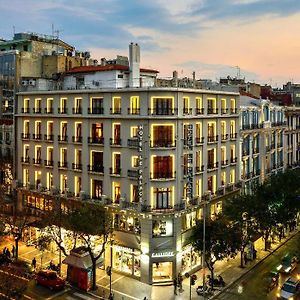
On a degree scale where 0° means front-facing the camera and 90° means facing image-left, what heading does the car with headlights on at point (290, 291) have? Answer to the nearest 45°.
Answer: approximately 45°
